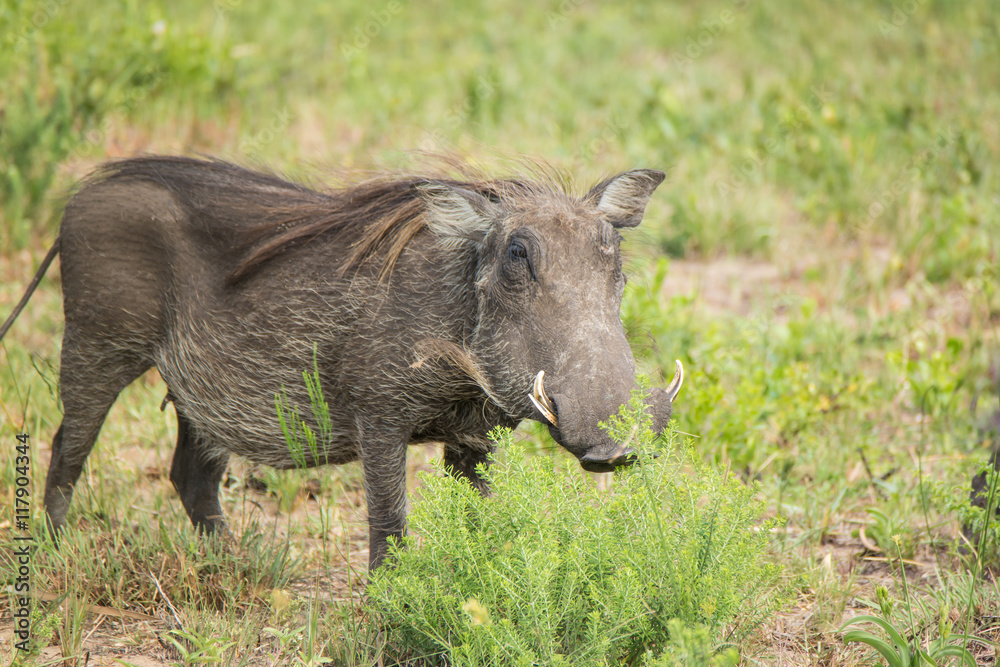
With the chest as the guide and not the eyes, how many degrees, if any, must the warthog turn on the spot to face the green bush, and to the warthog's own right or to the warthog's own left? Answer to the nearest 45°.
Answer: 0° — it already faces it

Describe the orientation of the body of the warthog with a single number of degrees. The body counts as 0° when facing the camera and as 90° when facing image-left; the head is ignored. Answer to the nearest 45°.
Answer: approximately 315°
